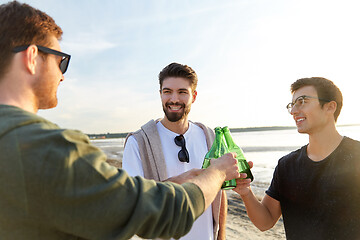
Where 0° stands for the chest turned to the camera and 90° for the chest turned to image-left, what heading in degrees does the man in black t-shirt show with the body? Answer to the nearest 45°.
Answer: approximately 45°
